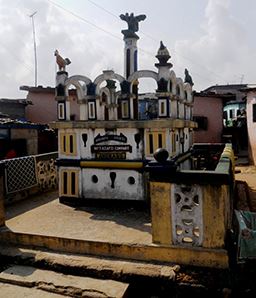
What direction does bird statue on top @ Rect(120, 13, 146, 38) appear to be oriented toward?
toward the camera
